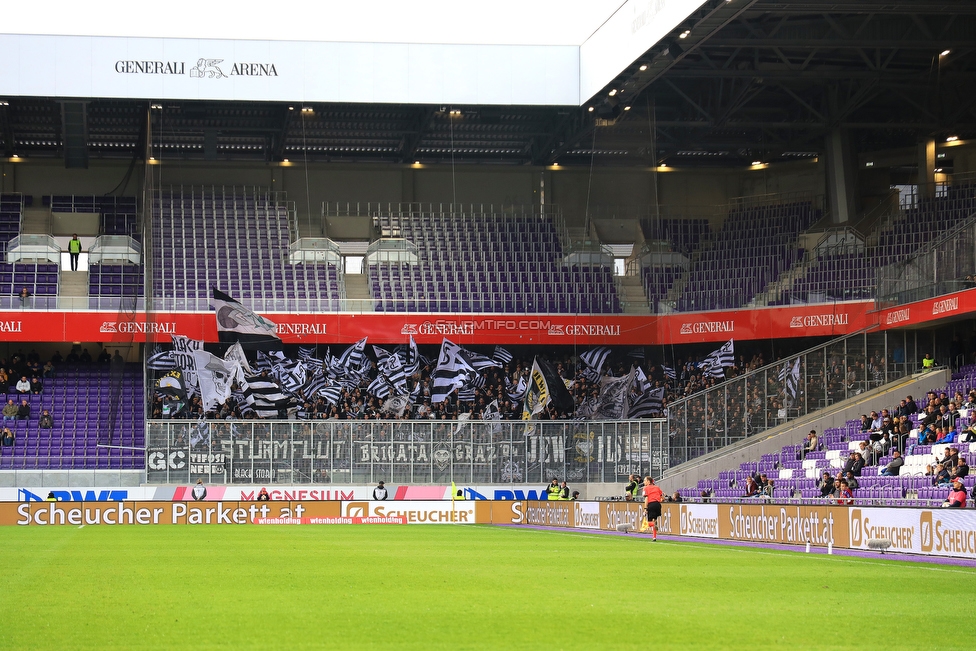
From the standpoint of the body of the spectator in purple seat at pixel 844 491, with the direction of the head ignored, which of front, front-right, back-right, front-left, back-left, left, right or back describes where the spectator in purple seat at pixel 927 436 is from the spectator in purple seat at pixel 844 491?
back

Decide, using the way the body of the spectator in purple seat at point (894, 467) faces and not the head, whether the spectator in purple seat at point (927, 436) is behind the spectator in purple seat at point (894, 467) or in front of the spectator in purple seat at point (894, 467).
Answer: behind

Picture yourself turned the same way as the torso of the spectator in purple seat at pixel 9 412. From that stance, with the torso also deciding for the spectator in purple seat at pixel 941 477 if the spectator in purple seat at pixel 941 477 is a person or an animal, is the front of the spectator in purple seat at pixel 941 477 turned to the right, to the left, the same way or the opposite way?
to the right

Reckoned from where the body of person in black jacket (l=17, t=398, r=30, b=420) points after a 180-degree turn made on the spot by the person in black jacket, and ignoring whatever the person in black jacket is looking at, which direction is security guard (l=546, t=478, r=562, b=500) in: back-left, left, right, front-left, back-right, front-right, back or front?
back-right

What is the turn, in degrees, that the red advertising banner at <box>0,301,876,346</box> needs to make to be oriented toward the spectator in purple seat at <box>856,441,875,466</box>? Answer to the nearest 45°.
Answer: approximately 45° to its left

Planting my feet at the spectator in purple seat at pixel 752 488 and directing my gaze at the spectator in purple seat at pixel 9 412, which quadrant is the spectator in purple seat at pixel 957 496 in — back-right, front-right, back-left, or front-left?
back-left

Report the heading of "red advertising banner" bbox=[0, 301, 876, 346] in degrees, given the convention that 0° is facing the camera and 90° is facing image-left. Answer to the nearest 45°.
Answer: approximately 0°

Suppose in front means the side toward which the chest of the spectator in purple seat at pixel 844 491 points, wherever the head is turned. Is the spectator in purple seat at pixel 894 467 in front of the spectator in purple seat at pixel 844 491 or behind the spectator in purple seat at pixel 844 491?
behind

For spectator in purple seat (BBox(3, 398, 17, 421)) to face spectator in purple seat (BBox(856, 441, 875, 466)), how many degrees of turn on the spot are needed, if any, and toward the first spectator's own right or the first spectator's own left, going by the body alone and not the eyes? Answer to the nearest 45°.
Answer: approximately 45° to the first spectator's own left

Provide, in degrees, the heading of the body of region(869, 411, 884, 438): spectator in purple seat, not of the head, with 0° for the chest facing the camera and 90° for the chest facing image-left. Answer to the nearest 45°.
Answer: approximately 45°
